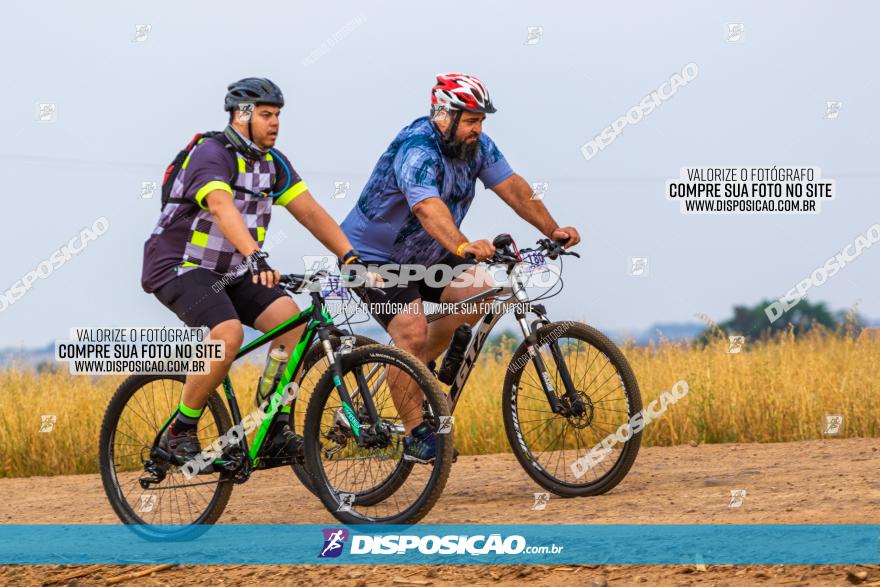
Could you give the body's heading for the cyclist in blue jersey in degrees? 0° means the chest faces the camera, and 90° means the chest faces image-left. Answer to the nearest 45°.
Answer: approximately 315°

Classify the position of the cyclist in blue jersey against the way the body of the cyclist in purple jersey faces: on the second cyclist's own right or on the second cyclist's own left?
on the second cyclist's own left

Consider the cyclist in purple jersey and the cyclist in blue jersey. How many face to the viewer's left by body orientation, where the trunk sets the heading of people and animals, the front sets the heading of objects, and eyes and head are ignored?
0

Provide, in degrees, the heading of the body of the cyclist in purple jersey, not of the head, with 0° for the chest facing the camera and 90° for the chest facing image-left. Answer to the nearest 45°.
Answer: approximately 315°

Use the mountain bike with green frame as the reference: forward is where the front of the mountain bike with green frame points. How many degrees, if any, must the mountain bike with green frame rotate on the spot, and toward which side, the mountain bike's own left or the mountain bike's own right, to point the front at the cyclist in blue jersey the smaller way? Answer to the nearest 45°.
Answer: approximately 45° to the mountain bike's own left
